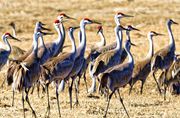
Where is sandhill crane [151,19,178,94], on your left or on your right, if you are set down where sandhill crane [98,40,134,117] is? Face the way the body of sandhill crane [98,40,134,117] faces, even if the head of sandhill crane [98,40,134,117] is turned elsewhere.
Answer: on your left

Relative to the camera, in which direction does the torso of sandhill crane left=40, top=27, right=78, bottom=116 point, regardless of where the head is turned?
to the viewer's right

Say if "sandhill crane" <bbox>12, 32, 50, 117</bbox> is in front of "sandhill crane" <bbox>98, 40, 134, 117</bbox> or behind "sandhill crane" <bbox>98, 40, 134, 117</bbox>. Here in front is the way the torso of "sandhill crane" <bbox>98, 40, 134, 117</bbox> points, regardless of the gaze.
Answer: behind
